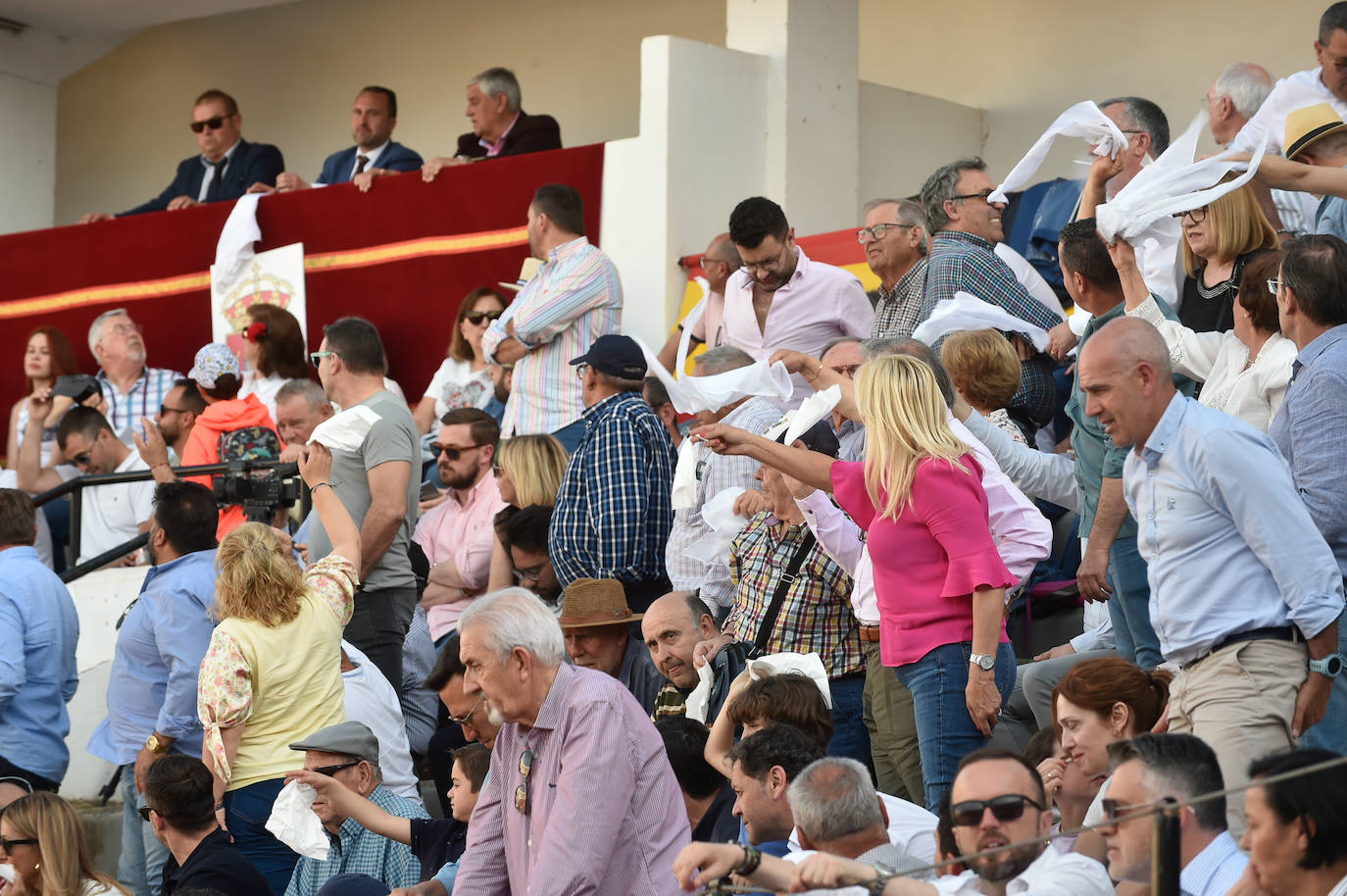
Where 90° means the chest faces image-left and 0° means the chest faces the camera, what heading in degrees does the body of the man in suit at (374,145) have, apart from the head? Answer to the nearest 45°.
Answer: approximately 45°

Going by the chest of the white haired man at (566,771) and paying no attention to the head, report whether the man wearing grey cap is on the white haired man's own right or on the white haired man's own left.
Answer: on the white haired man's own right

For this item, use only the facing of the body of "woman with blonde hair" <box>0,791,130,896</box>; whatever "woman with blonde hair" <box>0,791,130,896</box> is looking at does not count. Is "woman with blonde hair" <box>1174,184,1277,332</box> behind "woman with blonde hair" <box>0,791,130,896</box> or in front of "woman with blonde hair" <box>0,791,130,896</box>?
behind

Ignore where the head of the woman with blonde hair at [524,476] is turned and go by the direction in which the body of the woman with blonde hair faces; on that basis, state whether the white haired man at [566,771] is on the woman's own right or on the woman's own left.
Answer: on the woman's own left

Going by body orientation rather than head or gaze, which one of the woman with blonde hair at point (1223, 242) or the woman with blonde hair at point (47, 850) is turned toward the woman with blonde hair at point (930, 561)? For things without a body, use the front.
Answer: the woman with blonde hair at point (1223, 242)

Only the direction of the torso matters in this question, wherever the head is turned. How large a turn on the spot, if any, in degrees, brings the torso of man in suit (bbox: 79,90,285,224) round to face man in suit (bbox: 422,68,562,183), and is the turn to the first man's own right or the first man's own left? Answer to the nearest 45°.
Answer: approximately 90° to the first man's own left

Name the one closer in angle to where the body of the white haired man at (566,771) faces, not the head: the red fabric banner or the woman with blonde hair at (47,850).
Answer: the woman with blonde hair
